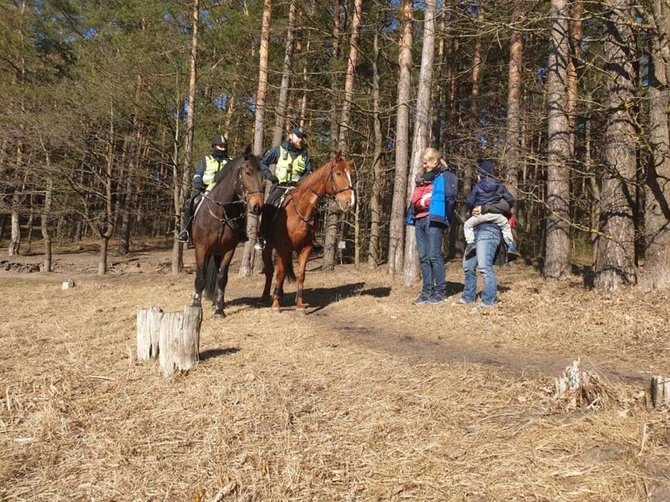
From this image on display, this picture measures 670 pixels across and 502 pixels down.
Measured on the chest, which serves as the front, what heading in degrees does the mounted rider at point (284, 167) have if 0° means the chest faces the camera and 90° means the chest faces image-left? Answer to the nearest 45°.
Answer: approximately 315°

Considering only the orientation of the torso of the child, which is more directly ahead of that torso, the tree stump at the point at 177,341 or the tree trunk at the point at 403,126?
the tree trunk

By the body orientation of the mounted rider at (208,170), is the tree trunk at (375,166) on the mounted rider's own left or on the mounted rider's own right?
on the mounted rider's own left

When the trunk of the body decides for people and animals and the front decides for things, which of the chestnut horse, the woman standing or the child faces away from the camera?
the child

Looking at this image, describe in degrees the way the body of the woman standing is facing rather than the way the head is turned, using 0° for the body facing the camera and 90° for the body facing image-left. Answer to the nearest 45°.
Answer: approximately 45°

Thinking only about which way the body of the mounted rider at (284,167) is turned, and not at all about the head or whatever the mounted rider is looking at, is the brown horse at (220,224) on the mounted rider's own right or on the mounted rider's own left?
on the mounted rider's own right

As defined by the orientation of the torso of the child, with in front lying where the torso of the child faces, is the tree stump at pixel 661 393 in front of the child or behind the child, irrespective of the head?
behind

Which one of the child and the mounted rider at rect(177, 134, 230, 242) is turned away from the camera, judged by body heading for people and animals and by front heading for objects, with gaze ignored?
the child
